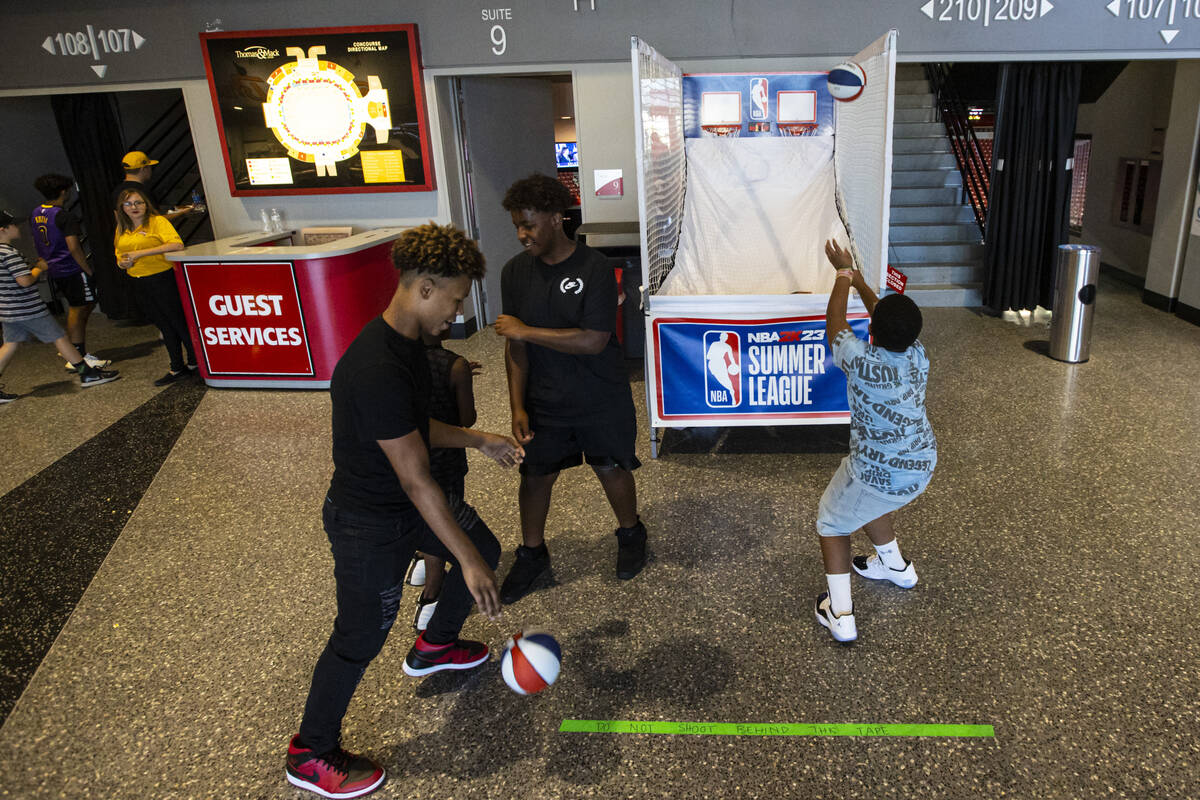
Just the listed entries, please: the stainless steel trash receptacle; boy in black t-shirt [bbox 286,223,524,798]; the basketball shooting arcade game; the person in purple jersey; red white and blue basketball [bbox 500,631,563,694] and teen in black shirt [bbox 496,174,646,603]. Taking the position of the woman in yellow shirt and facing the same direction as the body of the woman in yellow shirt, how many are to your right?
1

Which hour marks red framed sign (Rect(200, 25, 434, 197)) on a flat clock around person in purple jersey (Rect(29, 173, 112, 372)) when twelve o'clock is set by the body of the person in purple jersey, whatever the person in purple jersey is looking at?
The red framed sign is roughly at 2 o'clock from the person in purple jersey.

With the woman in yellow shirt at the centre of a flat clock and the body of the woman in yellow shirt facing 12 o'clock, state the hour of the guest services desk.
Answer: The guest services desk is roughly at 9 o'clock from the woman in yellow shirt.

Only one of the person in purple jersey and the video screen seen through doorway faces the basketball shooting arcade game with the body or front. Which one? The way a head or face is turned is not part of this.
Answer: the video screen seen through doorway

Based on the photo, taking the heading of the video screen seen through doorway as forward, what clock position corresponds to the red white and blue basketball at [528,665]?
The red white and blue basketball is roughly at 12 o'clock from the video screen seen through doorway.

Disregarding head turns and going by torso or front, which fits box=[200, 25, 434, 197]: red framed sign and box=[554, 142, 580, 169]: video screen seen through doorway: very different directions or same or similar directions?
same or similar directions

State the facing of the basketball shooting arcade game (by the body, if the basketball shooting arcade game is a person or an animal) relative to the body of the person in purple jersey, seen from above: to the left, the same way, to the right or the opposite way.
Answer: the opposite way

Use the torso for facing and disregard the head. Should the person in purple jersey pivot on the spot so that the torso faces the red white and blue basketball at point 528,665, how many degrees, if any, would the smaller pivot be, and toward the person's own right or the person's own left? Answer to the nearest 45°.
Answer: approximately 135° to the person's own right

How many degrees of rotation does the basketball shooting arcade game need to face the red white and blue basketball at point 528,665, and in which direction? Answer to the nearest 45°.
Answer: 0° — it already faces it

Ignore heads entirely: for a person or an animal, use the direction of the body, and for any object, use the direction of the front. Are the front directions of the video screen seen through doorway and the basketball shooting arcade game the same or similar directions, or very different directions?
same or similar directions

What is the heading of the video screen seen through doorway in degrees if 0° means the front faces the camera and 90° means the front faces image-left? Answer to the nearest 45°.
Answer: approximately 0°

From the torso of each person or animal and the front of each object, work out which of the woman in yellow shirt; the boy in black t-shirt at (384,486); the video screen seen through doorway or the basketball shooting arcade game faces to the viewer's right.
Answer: the boy in black t-shirt

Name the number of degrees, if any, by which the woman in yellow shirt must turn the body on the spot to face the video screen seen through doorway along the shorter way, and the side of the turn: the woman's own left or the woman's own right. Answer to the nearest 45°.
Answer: approximately 180°

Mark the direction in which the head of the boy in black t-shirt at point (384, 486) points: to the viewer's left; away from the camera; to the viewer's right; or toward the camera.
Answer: to the viewer's right

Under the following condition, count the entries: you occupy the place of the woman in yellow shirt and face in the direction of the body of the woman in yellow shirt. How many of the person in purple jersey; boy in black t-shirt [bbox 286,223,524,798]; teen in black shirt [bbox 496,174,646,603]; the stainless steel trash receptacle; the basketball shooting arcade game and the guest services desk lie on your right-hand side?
1
